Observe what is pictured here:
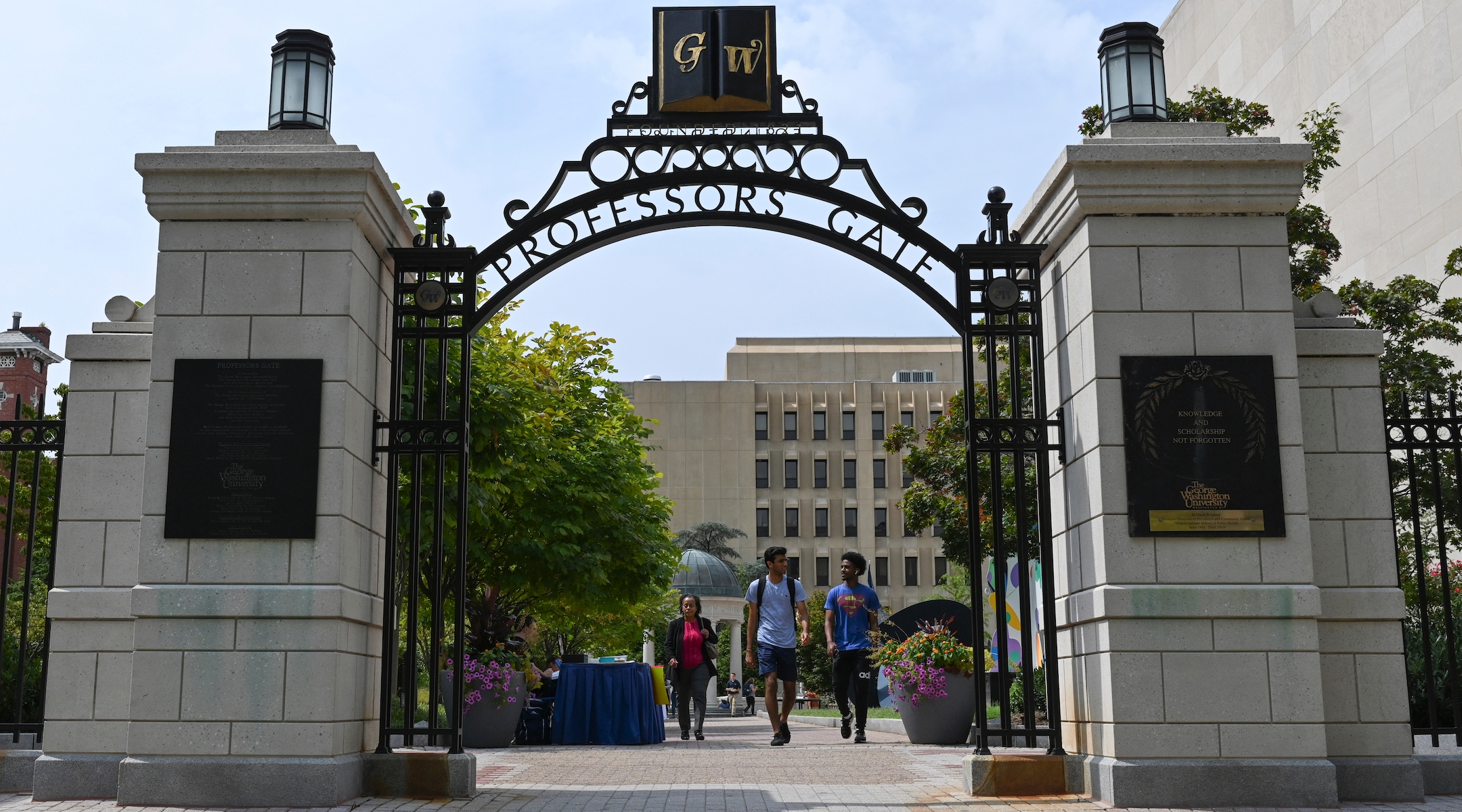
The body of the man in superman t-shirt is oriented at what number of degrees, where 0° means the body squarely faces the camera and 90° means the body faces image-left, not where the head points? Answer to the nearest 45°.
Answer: approximately 0°

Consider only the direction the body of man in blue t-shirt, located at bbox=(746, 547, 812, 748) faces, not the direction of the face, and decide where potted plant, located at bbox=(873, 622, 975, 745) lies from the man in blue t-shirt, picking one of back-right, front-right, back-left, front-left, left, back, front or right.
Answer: left

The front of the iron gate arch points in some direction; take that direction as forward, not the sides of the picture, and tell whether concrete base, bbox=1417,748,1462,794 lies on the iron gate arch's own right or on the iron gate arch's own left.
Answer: on the iron gate arch's own left

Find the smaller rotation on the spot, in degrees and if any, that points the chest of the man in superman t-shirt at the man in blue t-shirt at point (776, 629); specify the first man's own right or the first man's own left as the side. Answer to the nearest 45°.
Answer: approximately 45° to the first man's own right

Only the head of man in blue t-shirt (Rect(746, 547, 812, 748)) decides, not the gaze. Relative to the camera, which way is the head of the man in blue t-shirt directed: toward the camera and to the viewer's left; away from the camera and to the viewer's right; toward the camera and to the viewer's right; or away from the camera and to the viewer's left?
toward the camera and to the viewer's right

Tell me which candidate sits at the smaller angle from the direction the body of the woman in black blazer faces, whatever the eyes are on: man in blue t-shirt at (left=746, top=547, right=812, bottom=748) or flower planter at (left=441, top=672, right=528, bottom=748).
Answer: the man in blue t-shirt

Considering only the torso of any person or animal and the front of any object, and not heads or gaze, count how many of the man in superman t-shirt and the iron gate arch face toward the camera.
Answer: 2
